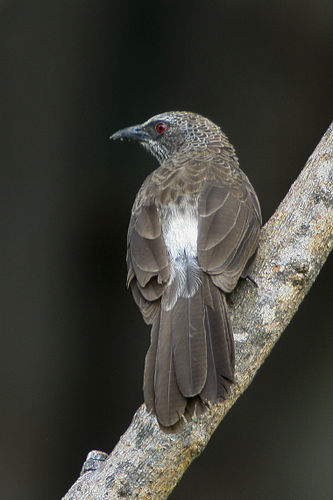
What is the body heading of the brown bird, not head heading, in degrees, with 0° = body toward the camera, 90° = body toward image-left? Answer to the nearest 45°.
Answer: approximately 180°
